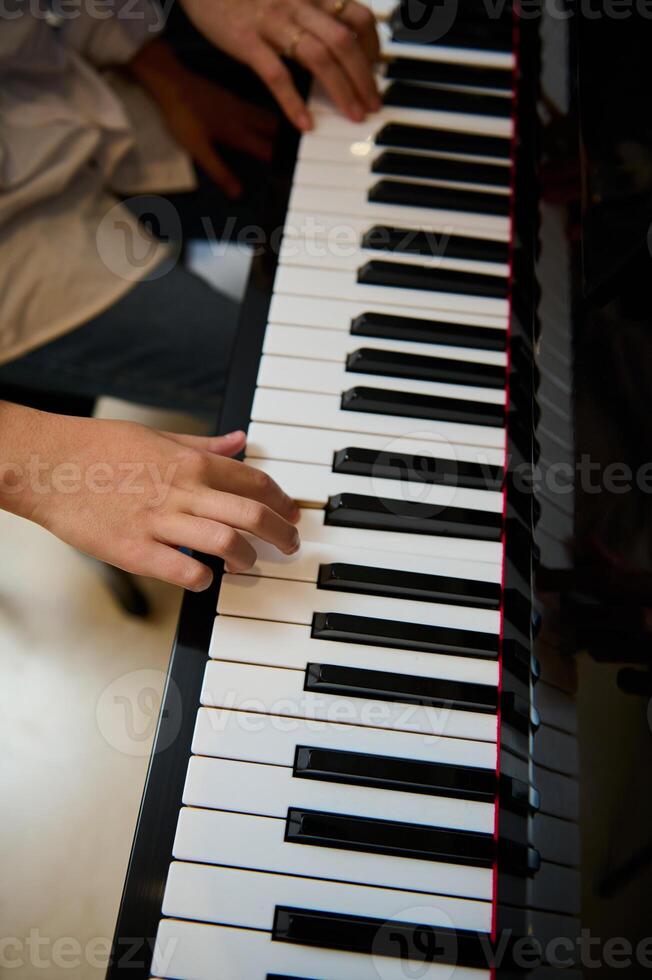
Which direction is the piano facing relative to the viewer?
to the viewer's left
